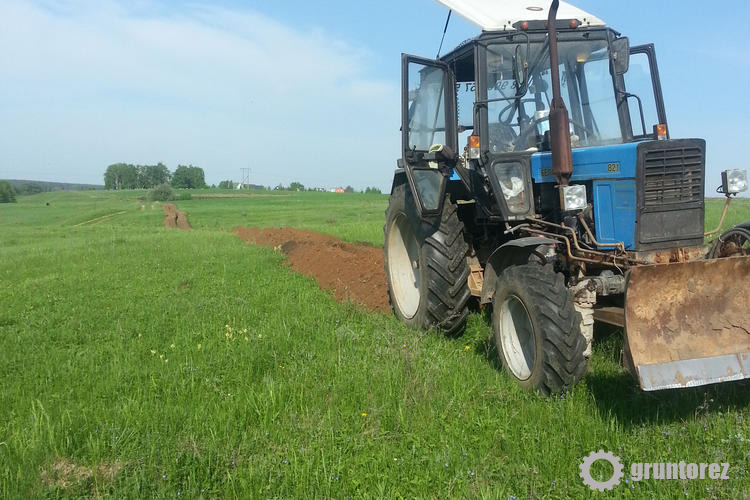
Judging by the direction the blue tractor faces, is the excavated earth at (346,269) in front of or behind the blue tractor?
behind

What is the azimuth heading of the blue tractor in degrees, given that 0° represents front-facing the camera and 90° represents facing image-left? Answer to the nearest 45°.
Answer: approximately 315°
